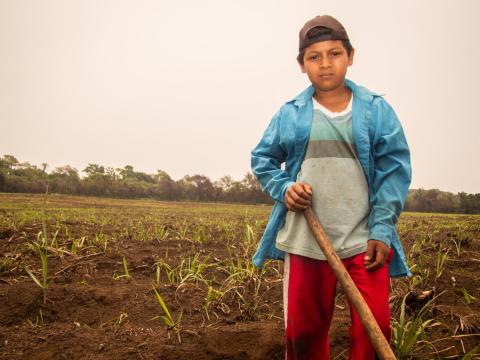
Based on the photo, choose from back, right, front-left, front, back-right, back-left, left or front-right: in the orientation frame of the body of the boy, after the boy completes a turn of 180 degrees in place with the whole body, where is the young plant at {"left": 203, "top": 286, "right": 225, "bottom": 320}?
front-left

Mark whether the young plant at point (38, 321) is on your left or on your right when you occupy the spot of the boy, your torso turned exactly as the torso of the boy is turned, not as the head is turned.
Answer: on your right

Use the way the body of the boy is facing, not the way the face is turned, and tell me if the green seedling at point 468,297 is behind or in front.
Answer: behind

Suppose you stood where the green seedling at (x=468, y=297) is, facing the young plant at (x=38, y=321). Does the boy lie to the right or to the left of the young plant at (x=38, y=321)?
left

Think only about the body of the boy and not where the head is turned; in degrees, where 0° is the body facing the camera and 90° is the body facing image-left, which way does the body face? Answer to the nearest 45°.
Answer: approximately 0°

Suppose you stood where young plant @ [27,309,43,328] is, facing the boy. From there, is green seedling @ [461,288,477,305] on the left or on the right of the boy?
left
